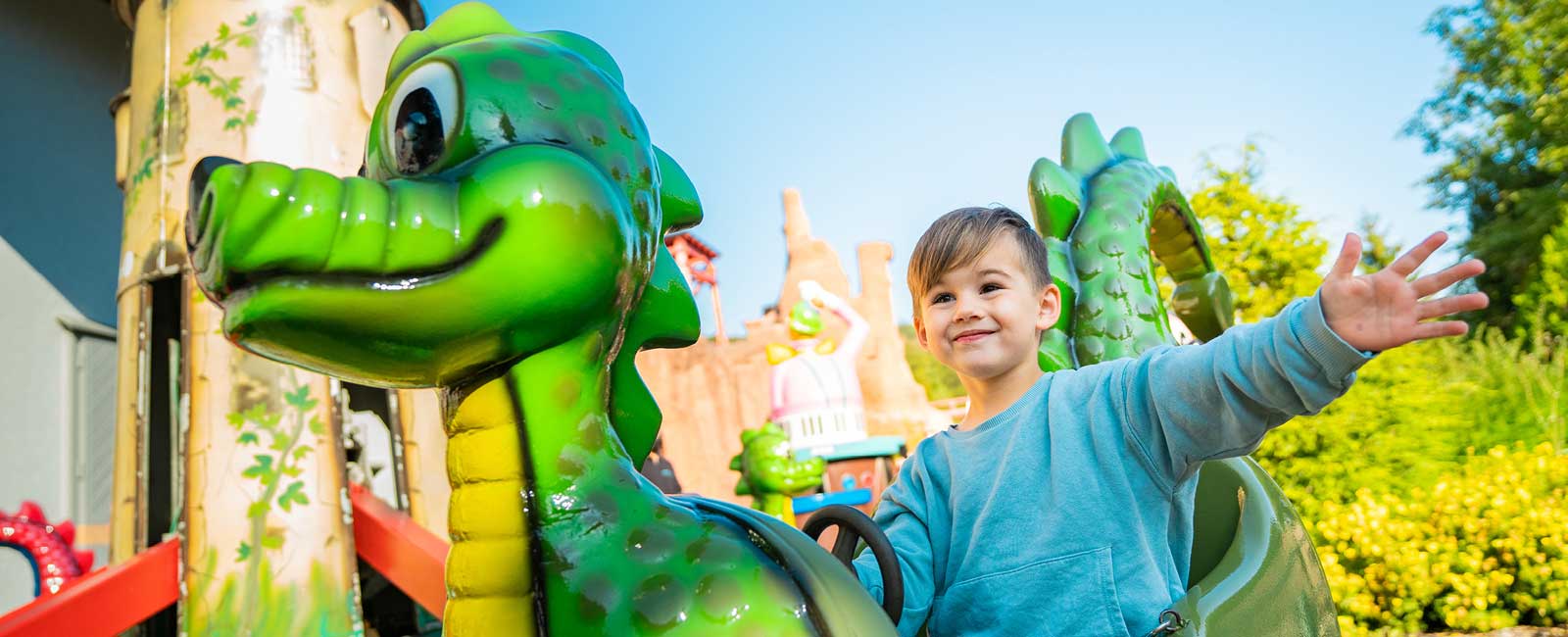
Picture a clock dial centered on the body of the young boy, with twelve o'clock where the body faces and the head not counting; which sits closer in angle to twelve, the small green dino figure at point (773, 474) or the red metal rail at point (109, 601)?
the red metal rail

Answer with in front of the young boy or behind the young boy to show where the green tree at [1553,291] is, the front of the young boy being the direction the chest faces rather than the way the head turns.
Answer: behind

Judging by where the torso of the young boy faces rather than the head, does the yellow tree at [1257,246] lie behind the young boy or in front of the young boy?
behind

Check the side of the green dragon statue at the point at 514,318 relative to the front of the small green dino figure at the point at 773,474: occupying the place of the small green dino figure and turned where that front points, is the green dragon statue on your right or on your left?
on your right

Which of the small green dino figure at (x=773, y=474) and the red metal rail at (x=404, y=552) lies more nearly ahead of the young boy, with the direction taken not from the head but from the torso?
the red metal rail
